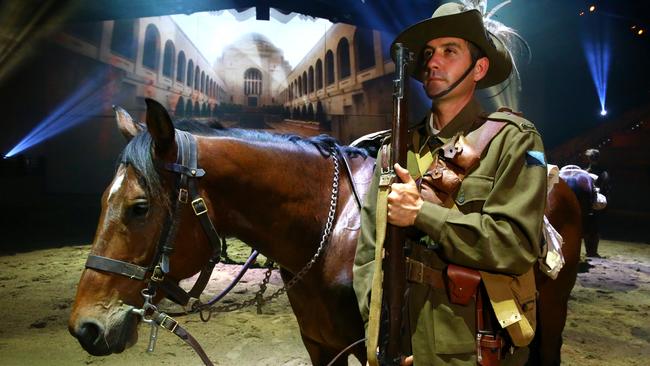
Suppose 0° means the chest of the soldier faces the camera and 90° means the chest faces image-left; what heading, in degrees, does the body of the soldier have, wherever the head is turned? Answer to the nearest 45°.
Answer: approximately 45°

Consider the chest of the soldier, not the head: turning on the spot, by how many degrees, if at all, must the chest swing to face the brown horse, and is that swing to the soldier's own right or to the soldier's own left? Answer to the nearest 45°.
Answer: approximately 45° to the soldier's own right

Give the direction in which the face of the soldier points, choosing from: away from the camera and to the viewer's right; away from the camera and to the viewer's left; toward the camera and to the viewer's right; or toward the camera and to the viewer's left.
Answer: toward the camera and to the viewer's left
